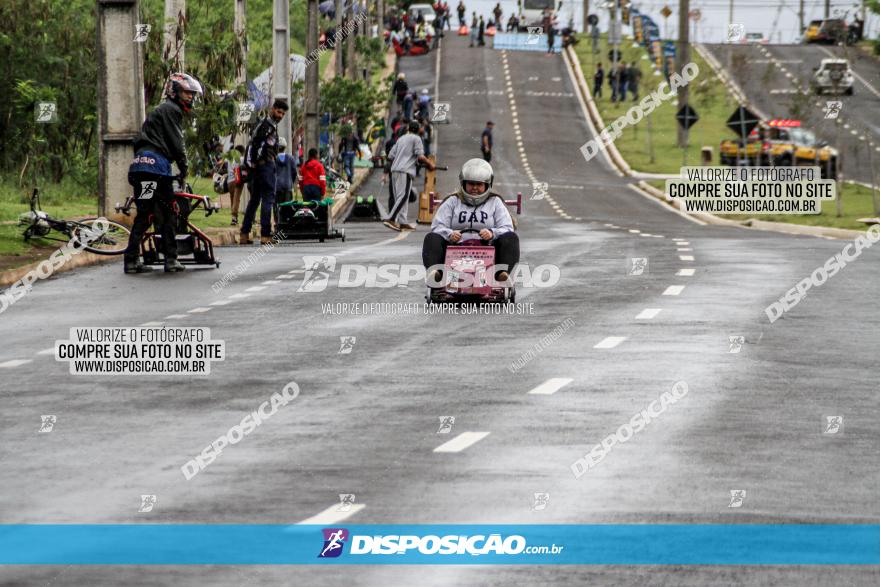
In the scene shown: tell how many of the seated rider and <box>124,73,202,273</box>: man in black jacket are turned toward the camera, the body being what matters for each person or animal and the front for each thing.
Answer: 1

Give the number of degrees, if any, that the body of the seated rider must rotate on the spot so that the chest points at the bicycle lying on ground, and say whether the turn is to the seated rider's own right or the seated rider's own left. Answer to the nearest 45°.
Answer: approximately 135° to the seated rider's own right

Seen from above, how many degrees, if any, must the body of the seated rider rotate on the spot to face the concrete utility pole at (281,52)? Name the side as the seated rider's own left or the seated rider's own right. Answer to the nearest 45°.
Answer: approximately 180°

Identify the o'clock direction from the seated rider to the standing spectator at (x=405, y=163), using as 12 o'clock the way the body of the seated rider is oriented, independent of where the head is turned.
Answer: The standing spectator is roughly at 6 o'clock from the seated rider.

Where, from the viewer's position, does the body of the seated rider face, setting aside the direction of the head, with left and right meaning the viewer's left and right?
facing the viewer

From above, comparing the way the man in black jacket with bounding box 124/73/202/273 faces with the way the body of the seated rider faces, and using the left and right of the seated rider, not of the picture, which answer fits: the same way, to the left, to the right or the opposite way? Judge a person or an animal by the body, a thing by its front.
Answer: to the left

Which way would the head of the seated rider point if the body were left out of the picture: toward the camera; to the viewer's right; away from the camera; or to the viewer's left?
toward the camera

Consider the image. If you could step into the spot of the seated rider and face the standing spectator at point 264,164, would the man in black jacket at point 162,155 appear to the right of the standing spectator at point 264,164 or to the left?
left

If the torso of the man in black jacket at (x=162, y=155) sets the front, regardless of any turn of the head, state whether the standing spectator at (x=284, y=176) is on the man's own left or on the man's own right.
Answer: on the man's own left

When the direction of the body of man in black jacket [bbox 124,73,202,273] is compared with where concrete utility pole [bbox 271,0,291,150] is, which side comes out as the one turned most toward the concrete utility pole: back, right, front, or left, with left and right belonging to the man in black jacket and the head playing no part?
left

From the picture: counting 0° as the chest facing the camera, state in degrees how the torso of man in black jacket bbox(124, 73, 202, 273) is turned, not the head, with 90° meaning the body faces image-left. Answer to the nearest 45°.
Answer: approximately 270°

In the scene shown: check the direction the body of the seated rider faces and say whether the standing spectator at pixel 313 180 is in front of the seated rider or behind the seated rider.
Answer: behind
